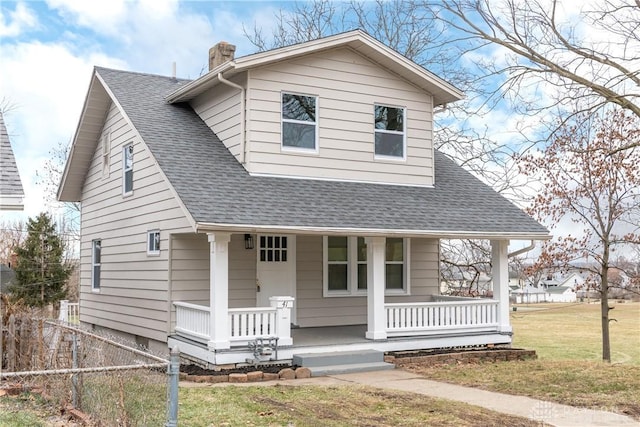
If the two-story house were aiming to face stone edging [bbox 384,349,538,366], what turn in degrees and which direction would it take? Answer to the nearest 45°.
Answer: approximately 45° to its left

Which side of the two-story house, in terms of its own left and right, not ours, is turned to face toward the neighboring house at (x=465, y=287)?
left

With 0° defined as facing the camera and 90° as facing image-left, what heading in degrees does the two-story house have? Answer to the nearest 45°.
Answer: approximately 315°

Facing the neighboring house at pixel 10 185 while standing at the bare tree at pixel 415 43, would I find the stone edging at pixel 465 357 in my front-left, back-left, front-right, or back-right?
front-left

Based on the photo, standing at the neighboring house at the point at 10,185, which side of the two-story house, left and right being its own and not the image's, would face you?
right

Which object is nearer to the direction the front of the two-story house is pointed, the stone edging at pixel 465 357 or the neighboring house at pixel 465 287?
the stone edging

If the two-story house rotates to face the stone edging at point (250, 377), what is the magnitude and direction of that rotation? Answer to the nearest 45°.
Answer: approximately 45° to its right

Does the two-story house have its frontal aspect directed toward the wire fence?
no
